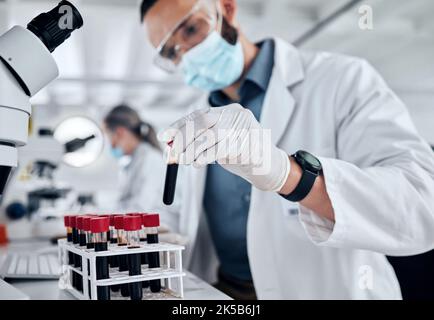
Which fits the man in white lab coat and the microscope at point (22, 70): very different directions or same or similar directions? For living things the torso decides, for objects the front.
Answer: very different directions

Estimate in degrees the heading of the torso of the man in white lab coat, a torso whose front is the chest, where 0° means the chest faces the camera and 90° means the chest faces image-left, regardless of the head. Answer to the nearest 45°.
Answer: approximately 45°

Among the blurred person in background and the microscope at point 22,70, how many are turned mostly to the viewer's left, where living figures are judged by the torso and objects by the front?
1

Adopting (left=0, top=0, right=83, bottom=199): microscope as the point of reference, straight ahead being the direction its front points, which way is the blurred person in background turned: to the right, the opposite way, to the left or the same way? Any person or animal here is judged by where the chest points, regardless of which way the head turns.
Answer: the opposite way

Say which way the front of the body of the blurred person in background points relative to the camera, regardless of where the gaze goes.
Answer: to the viewer's left

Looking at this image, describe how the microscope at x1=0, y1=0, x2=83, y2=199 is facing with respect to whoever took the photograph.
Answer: facing to the right of the viewer
